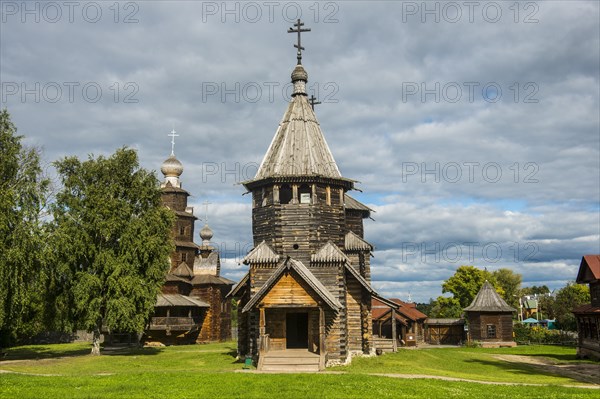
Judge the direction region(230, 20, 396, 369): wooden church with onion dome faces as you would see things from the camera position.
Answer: facing the viewer

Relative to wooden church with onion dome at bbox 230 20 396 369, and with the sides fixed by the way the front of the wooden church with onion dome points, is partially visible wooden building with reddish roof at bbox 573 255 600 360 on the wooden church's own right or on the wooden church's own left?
on the wooden church's own left

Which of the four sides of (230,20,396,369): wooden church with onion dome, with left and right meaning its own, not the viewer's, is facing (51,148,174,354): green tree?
right

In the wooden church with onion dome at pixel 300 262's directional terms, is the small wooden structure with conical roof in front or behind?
behind

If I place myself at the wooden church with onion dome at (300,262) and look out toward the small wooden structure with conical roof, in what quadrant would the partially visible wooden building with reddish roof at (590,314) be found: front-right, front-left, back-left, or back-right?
front-right

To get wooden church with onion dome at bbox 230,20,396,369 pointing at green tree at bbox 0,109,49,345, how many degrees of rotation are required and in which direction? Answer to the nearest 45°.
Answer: approximately 90° to its right
